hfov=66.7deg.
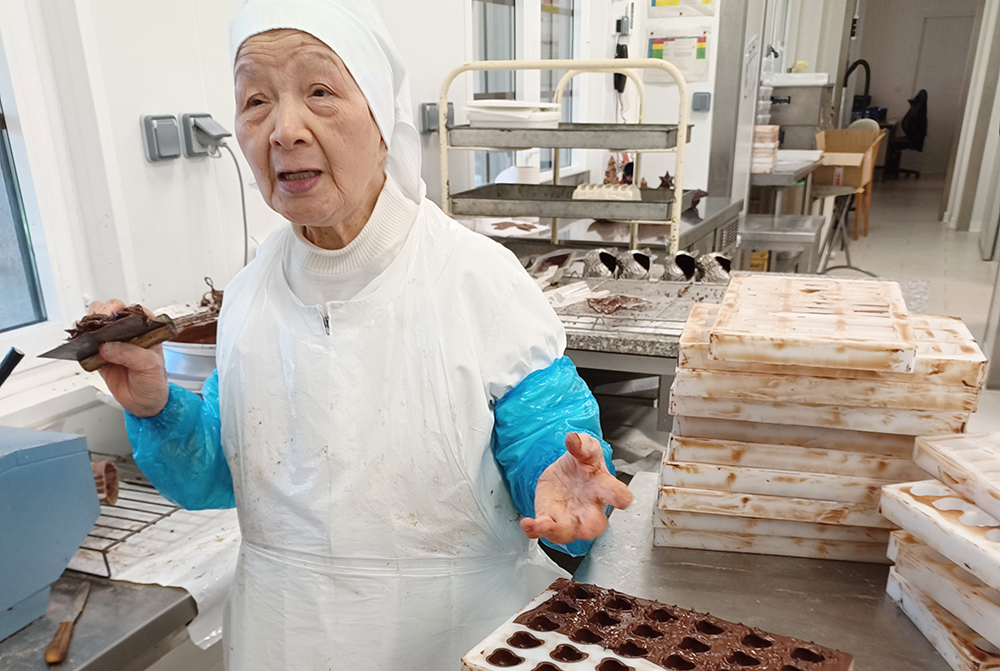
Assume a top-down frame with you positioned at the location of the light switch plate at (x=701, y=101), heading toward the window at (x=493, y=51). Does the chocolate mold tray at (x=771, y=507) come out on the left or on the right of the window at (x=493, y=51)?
left

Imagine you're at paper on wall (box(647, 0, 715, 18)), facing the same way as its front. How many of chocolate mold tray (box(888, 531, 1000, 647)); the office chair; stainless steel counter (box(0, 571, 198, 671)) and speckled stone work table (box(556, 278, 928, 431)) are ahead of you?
3

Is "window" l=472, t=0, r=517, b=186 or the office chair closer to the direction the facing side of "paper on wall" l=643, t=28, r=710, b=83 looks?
the window

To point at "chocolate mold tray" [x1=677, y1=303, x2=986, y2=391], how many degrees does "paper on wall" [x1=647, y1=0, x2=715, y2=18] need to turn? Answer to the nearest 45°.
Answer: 0° — it already faces it

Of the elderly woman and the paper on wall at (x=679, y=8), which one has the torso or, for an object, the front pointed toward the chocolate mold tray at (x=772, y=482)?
the paper on wall

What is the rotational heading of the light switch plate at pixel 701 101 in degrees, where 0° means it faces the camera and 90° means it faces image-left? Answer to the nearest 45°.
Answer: approximately 0°

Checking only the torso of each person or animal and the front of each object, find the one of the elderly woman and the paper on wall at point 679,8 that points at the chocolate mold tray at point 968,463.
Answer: the paper on wall

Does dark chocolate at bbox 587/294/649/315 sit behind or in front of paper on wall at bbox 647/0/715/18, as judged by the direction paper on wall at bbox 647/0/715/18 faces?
in front

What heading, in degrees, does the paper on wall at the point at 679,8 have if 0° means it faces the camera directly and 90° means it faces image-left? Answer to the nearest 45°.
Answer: approximately 0°
